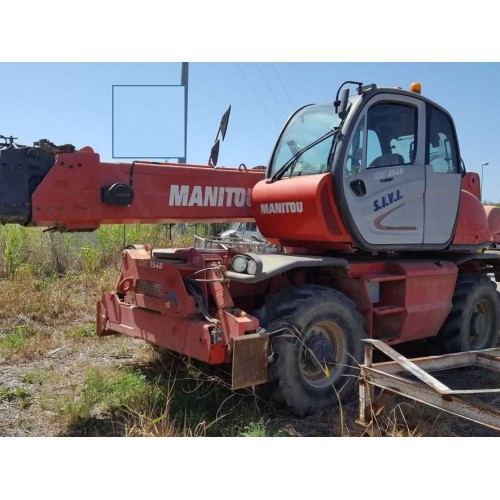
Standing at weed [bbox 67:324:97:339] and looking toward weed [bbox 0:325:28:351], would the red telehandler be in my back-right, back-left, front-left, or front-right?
back-left

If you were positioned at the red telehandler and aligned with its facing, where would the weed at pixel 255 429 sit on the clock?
The weed is roughly at 11 o'clock from the red telehandler.

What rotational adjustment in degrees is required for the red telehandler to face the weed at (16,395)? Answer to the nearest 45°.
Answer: approximately 45° to its right

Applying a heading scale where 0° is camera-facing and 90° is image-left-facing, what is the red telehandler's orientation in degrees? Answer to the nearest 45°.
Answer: approximately 45°

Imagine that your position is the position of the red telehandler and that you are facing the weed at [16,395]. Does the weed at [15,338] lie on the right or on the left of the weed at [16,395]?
right
